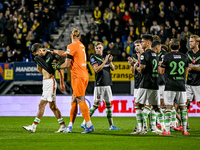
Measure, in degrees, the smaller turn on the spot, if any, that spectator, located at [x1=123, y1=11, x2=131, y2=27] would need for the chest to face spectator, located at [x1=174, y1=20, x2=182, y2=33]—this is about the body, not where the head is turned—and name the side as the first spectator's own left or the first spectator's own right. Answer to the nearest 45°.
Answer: approximately 45° to the first spectator's own left

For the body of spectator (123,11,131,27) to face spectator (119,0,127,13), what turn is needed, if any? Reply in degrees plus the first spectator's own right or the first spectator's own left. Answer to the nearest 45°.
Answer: approximately 180°

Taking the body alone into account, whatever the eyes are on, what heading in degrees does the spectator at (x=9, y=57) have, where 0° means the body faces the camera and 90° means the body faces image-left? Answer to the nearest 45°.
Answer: approximately 0°

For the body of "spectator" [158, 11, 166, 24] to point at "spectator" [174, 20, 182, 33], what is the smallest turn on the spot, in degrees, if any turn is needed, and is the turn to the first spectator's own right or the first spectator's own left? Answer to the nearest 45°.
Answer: approximately 45° to the first spectator's own left

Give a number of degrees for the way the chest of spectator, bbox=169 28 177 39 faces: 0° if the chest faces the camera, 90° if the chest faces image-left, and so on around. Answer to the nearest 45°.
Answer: approximately 0°

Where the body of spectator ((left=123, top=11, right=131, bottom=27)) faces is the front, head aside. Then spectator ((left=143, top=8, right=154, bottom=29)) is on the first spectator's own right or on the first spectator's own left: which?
on the first spectator's own left

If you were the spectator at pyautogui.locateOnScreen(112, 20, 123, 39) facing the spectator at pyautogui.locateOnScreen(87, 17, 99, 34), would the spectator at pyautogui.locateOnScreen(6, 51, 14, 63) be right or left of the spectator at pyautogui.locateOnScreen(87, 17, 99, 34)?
left

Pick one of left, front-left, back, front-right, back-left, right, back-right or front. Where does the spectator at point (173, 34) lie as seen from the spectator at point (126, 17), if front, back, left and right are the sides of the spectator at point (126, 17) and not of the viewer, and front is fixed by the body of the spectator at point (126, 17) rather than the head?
front-left

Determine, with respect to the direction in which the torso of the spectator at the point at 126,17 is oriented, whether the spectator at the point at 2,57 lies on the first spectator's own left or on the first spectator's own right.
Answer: on the first spectator's own right
